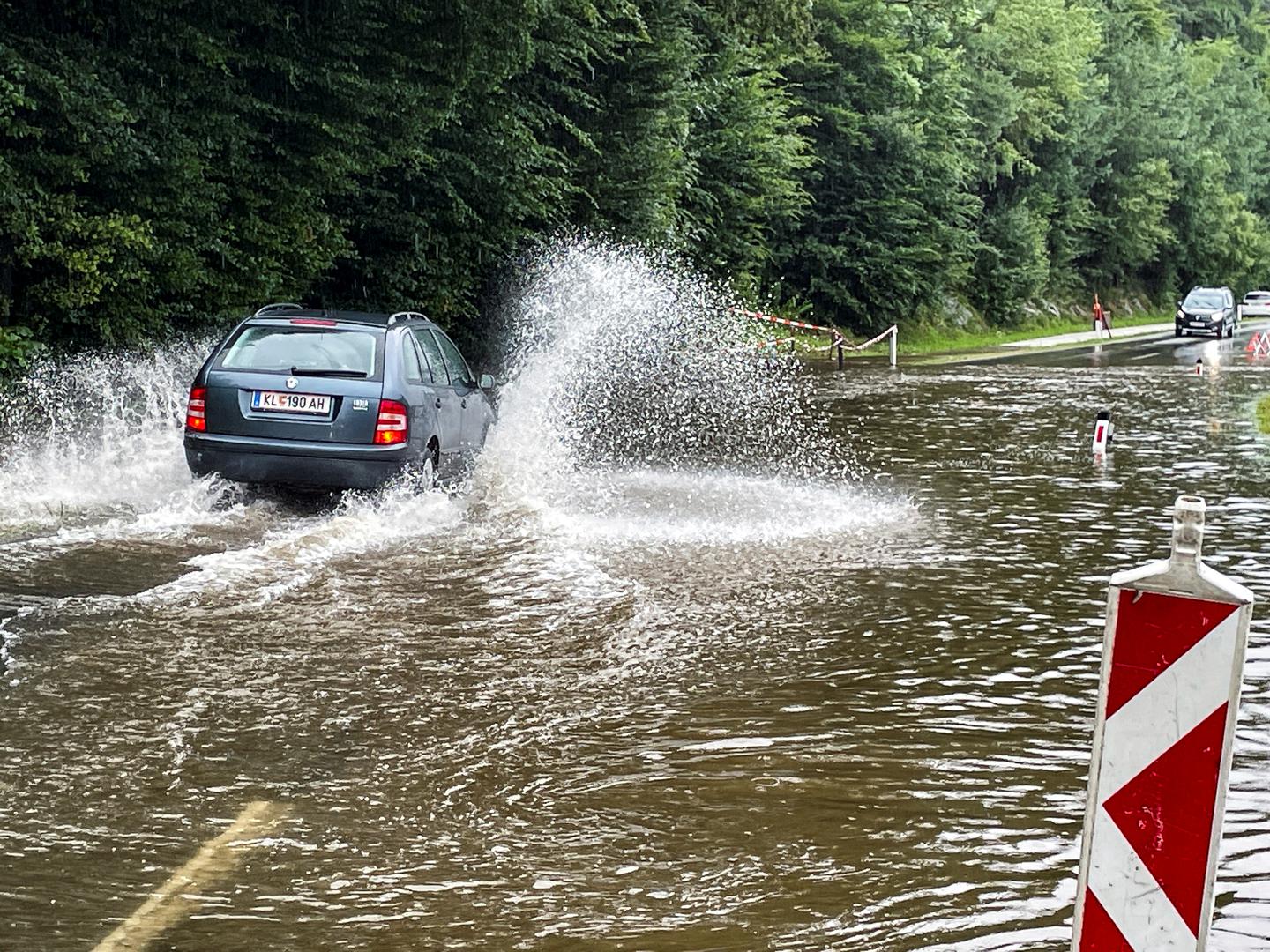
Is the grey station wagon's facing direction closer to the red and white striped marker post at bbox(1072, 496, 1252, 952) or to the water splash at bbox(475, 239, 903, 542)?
the water splash

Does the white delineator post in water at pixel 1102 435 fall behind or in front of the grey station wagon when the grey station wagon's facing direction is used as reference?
in front

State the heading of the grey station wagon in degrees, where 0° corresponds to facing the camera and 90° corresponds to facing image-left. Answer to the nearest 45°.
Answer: approximately 225°

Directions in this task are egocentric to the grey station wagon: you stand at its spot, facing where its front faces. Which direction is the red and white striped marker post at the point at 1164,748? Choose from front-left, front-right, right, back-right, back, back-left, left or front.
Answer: back-right

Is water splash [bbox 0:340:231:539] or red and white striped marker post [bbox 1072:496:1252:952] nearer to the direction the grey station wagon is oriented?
the water splash

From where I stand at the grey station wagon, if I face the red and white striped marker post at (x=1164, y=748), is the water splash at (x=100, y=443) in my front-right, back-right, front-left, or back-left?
back-right

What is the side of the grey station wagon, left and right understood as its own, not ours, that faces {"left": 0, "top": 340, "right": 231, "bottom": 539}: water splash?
left

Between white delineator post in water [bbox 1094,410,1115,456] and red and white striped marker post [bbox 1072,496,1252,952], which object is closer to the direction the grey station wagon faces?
the white delineator post in water
